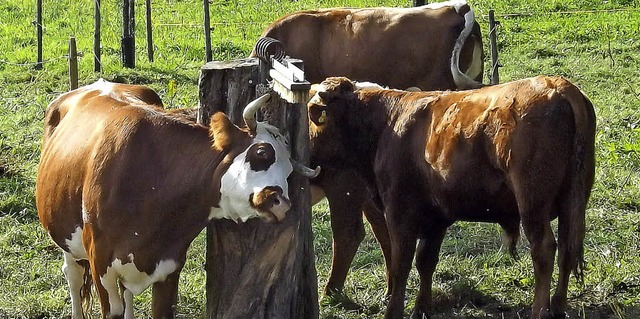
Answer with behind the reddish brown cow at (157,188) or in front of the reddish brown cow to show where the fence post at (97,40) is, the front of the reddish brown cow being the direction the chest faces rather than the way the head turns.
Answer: behind

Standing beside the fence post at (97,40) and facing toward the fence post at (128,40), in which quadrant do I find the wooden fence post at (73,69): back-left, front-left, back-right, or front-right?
back-right

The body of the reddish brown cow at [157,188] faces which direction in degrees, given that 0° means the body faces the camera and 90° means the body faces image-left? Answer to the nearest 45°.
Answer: approximately 315°

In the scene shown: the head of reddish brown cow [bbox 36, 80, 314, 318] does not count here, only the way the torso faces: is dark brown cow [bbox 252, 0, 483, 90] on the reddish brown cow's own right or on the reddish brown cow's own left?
on the reddish brown cow's own left

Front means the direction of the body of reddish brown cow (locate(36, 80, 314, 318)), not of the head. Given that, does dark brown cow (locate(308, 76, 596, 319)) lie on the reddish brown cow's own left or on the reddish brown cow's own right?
on the reddish brown cow's own left

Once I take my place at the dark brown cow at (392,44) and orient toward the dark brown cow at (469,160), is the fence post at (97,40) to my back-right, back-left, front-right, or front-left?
back-right
